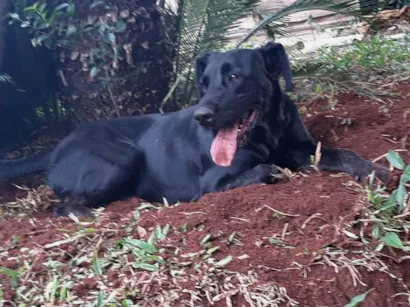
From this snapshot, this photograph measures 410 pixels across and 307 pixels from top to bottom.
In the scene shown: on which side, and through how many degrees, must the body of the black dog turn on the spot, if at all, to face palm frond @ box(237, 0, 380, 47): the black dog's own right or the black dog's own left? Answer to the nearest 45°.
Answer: approximately 45° to the black dog's own left

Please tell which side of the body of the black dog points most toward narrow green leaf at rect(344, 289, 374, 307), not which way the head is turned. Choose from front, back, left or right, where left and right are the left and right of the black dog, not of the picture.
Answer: right

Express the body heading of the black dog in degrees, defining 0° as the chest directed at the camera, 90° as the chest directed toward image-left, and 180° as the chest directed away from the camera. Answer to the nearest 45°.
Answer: approximately 270°

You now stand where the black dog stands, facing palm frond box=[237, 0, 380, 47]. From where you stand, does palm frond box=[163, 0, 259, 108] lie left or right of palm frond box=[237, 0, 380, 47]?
left

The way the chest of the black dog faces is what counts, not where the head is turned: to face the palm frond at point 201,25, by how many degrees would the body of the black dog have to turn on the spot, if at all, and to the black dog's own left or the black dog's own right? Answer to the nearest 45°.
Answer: approximately 90° to the black dog's own left

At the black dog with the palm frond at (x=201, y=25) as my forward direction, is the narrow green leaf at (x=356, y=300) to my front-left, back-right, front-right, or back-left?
back-right
